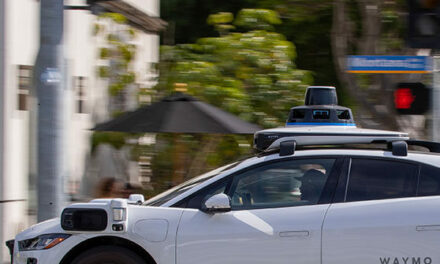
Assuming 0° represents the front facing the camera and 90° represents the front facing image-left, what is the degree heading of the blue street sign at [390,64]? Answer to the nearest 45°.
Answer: approximately 0°

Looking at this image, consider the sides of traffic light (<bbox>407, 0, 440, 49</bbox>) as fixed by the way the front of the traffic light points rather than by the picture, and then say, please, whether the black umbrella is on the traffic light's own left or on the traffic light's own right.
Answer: on the traffic light's own right

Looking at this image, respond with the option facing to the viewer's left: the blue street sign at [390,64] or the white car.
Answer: the white car

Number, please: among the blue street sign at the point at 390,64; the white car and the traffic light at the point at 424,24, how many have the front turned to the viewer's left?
1

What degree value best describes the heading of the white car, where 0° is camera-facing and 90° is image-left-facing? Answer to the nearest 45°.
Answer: approximately 90°

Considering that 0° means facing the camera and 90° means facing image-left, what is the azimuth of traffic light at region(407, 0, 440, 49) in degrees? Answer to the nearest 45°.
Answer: approximately 0°

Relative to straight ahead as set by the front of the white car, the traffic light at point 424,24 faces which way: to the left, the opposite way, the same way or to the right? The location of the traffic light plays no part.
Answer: to the left

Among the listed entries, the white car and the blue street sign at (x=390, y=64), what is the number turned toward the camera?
1

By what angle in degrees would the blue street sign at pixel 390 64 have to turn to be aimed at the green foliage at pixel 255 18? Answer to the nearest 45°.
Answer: approximately 135° to its right

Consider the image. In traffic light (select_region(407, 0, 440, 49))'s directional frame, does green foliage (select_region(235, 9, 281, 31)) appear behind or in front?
behind

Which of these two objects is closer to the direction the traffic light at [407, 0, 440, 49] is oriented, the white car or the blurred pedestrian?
the white car
